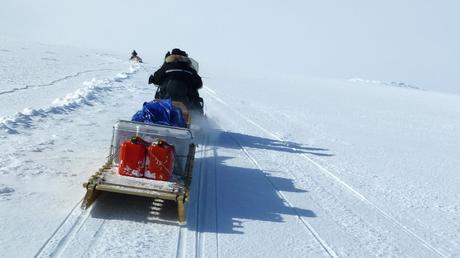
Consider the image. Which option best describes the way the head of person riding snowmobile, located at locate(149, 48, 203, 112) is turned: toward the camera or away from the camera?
away from the camera

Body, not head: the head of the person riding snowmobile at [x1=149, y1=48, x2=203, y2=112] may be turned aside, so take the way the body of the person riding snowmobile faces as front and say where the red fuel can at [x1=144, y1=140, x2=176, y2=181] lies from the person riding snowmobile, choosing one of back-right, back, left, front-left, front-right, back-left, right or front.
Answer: back

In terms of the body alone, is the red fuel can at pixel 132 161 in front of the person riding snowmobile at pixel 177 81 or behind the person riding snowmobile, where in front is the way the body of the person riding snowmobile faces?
behind

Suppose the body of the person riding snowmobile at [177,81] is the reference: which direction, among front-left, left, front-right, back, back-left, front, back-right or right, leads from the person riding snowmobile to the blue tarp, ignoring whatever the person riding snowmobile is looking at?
back

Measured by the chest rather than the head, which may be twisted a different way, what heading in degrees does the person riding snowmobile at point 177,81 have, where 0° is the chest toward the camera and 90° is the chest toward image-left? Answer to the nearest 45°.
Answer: approximately 180°

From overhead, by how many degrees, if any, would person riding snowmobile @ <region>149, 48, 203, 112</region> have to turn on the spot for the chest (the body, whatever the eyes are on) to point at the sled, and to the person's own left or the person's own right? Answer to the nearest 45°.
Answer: approximately 180°
